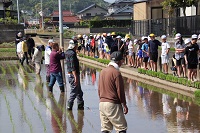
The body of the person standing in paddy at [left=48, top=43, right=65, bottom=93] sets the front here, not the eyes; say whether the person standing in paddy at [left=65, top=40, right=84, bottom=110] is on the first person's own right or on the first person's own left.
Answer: on the first person's own right

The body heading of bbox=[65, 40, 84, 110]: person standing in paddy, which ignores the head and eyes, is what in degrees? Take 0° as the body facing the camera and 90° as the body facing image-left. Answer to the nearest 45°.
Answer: approximately 270°

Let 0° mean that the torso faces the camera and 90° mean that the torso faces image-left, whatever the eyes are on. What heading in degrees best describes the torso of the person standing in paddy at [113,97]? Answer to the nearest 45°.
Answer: approximately 225°

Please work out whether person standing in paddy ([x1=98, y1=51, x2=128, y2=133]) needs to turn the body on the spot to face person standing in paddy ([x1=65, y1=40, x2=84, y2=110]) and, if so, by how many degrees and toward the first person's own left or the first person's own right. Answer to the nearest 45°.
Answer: approximately 45° to the first person's own left

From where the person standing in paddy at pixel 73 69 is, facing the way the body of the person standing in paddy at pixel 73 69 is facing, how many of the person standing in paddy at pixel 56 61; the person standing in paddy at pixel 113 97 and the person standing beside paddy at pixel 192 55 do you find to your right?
1

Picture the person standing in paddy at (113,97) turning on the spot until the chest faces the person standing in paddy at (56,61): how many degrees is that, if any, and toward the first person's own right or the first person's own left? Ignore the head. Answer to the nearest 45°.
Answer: approximately 45° to the first person's own left
